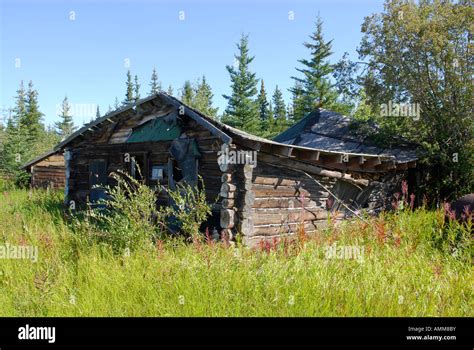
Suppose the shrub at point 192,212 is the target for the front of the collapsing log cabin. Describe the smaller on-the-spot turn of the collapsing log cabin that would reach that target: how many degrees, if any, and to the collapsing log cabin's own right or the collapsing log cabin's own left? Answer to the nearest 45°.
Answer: approximately 45° to the collapsing log cabin's own left

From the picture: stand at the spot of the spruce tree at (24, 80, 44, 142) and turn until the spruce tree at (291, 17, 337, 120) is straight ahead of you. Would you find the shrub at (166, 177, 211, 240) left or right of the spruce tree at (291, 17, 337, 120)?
right

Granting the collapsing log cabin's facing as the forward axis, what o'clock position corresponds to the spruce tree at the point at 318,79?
The spruce tree is roughly at 5 o'clock from the collapsing log cabin.

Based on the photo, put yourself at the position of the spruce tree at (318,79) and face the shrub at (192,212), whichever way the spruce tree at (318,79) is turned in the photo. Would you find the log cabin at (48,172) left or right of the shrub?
right

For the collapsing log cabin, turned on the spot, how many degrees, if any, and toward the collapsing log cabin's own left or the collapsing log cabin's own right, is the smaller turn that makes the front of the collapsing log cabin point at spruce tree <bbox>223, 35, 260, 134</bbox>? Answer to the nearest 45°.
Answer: approximately 135° to the collapsing log cabin's own right

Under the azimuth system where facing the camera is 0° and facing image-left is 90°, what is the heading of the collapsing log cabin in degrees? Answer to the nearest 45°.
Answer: approximately 45°

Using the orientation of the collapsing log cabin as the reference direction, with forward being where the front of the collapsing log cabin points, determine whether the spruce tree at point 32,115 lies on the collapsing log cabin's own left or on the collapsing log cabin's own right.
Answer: on the collapsing log cabin's own right

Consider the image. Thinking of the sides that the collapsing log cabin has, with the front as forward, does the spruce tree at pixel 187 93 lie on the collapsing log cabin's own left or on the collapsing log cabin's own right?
on the collapsing log cabin's own right

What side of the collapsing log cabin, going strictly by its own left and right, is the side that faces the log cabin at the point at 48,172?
right

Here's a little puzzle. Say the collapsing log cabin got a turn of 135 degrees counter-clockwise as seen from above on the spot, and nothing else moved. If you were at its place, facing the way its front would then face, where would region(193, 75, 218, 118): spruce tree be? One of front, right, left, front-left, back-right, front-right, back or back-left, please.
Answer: left

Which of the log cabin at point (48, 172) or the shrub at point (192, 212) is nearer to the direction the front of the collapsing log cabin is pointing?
the shrub

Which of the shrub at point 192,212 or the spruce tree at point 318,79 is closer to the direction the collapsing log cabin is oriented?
the shrub
